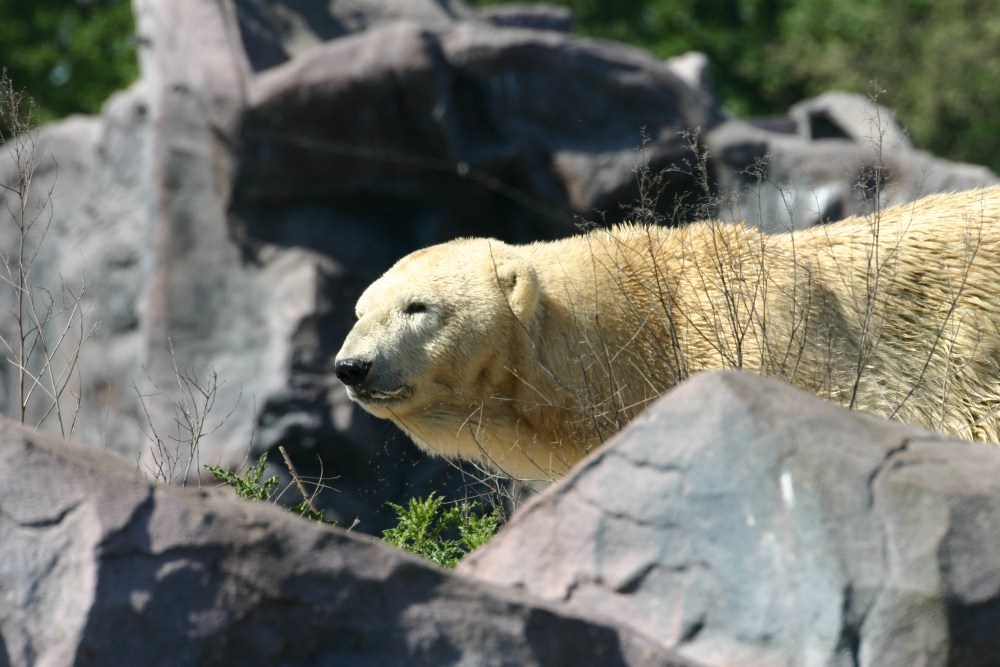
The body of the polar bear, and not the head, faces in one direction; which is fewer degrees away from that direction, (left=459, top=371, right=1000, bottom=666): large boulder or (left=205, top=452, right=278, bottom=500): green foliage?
the green foliage

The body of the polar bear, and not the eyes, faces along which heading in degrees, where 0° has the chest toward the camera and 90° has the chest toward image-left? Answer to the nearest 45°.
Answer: approximately 90°

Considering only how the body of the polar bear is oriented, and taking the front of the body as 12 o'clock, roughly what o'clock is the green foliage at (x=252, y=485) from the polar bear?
The green foliage is roughly at 11 o'clock from the polar bear.

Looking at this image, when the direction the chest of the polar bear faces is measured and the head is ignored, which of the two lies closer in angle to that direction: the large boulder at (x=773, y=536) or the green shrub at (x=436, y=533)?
the green shrub

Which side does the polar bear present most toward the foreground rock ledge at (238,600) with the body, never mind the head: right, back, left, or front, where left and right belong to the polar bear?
left

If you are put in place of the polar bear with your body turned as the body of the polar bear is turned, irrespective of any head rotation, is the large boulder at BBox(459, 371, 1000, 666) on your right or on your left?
on your left
